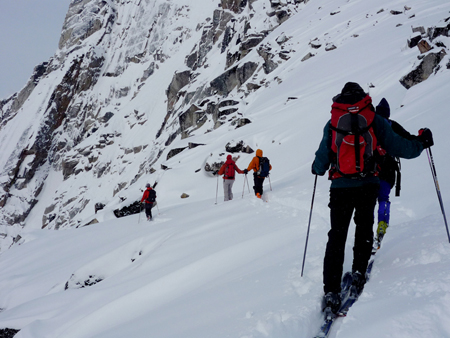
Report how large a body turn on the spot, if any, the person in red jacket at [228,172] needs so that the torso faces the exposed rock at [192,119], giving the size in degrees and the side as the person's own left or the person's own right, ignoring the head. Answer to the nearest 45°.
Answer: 0° — they already face it

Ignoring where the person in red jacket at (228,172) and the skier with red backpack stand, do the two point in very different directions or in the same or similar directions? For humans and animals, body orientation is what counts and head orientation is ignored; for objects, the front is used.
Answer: same or similar directions

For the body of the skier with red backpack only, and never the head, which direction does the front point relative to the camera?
away from the camera

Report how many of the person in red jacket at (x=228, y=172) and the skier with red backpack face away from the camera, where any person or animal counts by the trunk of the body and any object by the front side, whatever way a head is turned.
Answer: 2

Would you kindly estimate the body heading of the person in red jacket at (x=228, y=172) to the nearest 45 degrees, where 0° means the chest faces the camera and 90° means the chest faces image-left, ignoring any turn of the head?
approximately 180°

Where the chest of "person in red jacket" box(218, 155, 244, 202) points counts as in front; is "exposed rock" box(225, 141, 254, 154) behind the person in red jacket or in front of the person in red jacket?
in front

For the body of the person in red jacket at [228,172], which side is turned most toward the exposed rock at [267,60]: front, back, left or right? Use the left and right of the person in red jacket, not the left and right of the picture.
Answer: front

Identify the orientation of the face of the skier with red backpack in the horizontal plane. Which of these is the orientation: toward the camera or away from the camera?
away from the camera

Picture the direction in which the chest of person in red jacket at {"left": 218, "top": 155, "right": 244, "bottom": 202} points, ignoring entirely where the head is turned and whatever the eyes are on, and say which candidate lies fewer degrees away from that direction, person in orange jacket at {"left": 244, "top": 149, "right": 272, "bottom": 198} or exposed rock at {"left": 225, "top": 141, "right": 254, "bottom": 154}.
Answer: the exposed rock

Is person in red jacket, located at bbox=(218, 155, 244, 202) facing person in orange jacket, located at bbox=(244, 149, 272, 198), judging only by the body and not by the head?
no

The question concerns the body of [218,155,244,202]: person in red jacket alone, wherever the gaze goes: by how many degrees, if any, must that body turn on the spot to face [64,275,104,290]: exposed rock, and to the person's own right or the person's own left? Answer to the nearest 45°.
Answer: approximately 135° to the person's own left

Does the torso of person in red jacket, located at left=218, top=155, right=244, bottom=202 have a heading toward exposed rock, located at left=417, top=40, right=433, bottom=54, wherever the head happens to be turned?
no

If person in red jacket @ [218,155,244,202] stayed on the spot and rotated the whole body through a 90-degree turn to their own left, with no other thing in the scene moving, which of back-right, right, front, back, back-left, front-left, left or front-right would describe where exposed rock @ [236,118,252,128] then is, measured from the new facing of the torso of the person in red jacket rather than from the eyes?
right

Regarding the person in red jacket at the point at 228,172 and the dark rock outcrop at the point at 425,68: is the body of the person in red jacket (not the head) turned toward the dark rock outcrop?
no
